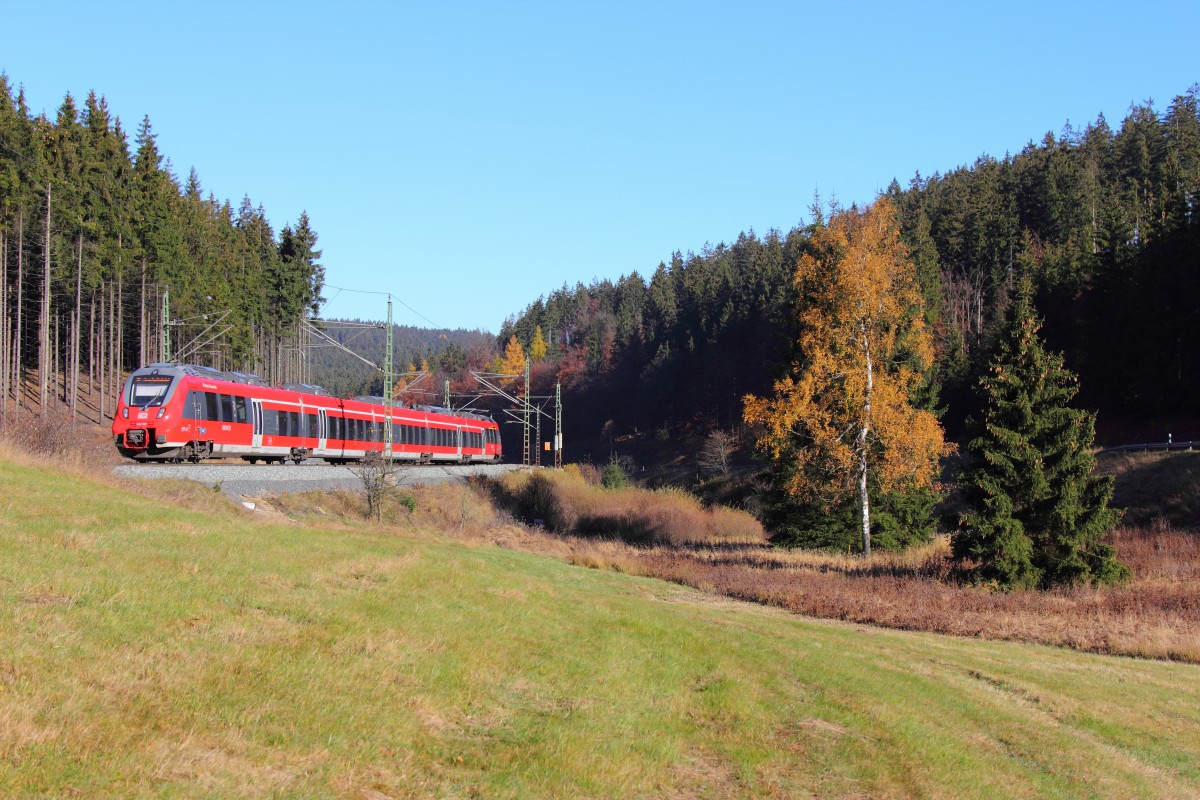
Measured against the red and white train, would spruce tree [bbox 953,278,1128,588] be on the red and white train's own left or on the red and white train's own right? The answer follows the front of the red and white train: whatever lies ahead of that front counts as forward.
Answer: on the red and white train's own left

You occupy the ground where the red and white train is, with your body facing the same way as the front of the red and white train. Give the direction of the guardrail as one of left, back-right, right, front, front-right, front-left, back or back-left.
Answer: back-left

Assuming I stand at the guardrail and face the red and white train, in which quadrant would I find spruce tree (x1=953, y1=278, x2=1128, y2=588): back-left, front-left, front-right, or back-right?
front-left

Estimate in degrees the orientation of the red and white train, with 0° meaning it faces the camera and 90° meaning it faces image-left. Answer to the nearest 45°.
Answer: approximately 45°

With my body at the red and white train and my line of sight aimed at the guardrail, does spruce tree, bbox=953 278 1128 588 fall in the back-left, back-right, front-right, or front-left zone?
front-right
